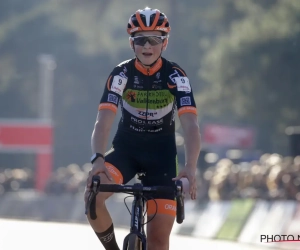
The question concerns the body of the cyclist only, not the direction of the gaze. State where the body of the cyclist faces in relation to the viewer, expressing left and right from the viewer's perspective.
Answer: facing the viewer
